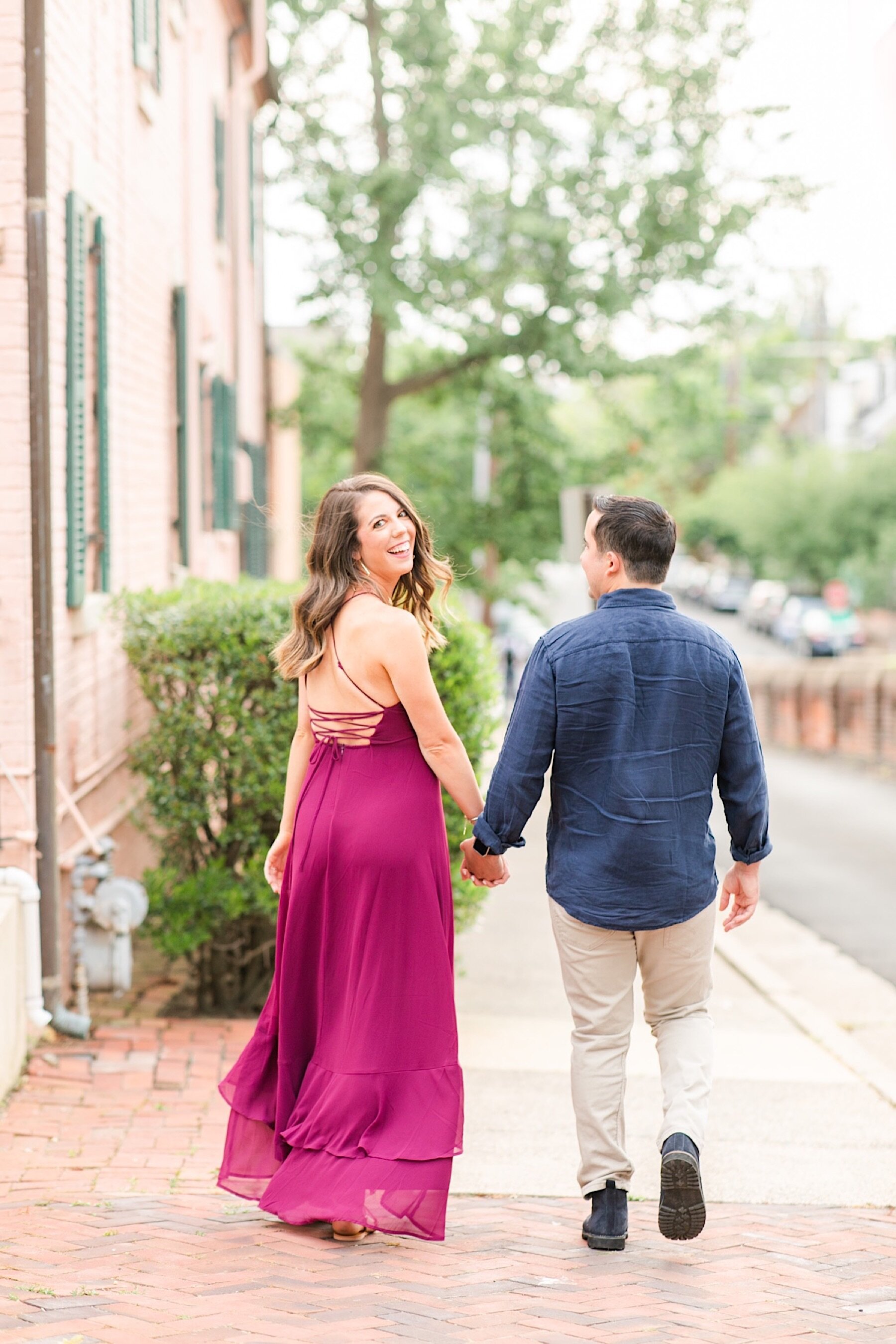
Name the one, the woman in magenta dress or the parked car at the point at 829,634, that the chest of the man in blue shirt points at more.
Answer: the parked car

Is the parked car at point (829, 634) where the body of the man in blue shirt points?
yes

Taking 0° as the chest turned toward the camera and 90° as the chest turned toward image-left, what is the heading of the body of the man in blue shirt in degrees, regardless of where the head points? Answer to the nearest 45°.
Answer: approximately 180°

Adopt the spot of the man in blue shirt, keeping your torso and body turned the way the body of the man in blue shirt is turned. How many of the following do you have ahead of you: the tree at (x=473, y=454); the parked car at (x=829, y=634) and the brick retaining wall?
3

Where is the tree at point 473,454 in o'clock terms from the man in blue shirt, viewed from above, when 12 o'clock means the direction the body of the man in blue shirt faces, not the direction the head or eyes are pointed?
The tree is roughly at 12 o'clock from the man in blue shirt.

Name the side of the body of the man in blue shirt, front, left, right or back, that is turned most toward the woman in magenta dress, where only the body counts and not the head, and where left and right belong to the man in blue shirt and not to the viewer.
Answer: left

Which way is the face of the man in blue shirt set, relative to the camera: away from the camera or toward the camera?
away from the camera

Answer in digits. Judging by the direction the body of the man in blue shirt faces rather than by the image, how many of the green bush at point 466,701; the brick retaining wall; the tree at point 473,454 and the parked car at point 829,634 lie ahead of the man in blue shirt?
4

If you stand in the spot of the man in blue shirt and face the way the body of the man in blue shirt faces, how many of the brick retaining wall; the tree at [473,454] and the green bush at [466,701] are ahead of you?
3

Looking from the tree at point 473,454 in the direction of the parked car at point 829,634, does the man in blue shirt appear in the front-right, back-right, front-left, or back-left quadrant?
back-right

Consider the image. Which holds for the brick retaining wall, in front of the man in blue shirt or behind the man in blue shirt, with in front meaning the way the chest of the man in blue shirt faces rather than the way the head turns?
in front
